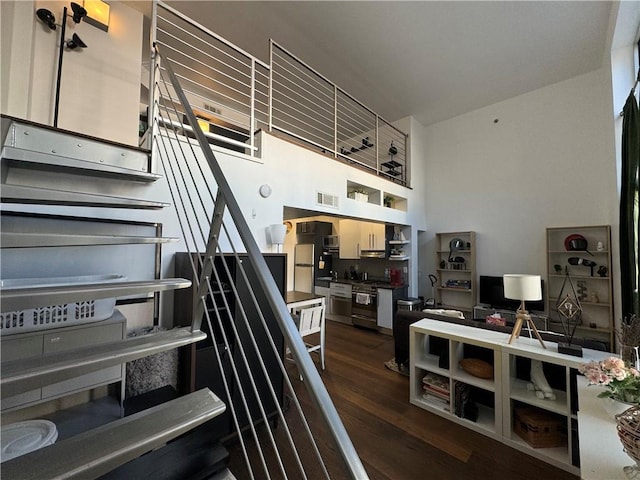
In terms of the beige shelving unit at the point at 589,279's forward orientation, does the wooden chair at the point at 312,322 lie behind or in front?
in front

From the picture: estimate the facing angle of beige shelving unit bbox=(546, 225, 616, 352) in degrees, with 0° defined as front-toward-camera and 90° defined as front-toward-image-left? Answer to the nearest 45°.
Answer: approximately 45°

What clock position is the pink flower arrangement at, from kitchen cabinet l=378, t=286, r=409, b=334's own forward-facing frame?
The pink flower arrangement is roughly at 10 o'clock from the kitchen cabinet.

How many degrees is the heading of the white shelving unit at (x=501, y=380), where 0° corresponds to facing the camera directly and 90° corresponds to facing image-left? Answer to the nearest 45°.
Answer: approximately 45°

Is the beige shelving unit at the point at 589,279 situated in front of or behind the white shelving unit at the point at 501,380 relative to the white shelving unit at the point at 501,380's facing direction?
behind

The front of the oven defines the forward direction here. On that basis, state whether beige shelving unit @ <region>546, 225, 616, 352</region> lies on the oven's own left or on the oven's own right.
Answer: on the oven's own left

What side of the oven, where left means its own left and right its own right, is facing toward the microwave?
right

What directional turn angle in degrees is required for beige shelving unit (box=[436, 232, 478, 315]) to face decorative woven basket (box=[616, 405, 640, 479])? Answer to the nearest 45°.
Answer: approximately 45° to its left

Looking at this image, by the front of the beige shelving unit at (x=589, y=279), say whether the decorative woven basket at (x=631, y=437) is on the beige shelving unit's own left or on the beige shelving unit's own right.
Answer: on the beige shelving unit's own left

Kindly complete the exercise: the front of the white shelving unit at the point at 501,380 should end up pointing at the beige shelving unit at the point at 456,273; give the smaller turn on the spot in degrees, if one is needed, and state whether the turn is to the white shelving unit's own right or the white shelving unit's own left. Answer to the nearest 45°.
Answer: approximately 135° to the white shelving unit's own right
